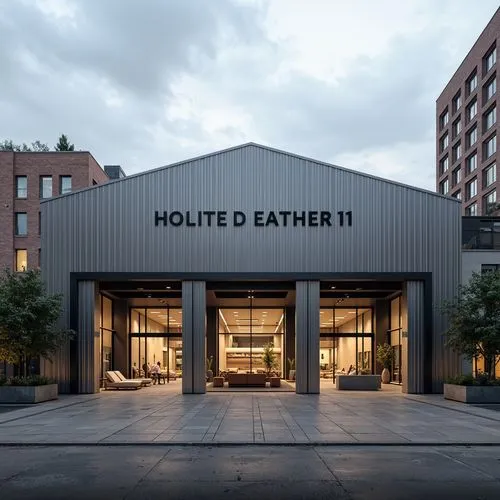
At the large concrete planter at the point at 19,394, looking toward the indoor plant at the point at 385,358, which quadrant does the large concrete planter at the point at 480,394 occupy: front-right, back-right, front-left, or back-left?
front-right

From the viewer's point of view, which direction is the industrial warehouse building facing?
toward the camera
